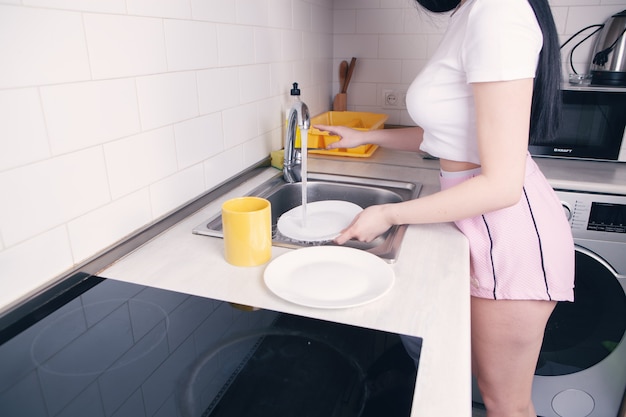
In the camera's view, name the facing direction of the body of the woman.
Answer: to the viewer's left

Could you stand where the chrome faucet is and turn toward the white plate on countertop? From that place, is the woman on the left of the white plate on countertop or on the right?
left

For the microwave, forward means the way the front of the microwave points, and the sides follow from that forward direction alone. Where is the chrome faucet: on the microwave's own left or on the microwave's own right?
on the microwave's own right

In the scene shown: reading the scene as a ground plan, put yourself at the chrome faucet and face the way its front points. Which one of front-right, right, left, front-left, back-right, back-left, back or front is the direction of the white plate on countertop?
front-right

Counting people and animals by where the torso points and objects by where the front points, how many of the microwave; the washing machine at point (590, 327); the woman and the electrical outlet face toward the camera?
3

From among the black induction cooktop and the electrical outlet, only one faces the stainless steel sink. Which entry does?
the electrical outlet
